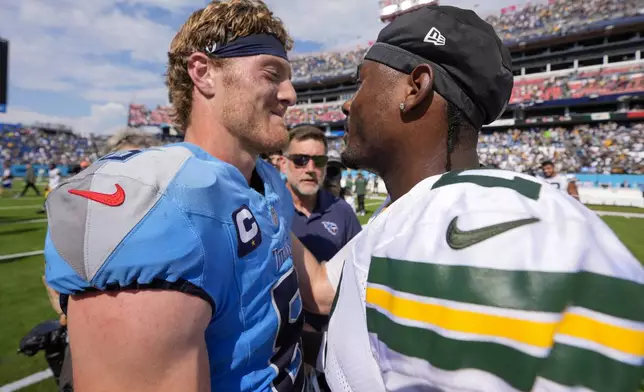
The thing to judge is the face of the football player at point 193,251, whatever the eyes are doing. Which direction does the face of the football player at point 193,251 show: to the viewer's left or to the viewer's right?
to the viewer's right

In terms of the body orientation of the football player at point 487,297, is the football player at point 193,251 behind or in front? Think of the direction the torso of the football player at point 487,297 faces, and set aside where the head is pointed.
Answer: in front

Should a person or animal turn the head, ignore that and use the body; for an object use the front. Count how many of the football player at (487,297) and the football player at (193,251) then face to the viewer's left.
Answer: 1

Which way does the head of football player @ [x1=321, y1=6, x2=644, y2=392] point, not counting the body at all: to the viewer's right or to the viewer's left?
to the viewer's left

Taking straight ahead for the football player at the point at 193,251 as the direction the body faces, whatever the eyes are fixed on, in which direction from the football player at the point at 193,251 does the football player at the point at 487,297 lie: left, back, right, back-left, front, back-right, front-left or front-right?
front

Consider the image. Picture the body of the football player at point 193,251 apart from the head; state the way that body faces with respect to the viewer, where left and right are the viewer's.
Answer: facing the viewer and to the right of the viewer

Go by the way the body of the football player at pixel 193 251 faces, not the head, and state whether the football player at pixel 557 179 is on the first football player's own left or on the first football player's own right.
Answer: on the first football player's own left

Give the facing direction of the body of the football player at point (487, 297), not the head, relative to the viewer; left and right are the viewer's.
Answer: facing to the left of the viewer

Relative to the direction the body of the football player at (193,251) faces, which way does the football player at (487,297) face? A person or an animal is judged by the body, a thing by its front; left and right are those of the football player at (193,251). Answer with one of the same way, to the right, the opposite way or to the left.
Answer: the opposite way

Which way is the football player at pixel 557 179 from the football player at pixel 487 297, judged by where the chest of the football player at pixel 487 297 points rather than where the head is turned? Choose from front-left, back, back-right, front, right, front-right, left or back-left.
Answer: right
